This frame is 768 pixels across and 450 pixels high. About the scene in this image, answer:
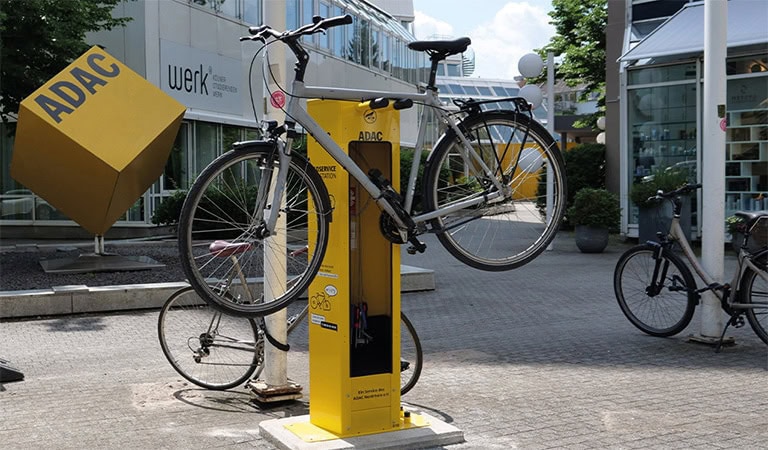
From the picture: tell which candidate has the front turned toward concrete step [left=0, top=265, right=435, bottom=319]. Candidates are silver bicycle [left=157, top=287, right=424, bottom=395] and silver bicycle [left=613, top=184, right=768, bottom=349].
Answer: silver bicycle [left=613, top=184, right=768, bottom=349]

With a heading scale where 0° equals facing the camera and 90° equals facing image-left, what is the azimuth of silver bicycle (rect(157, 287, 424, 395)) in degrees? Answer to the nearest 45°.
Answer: approximately 270°

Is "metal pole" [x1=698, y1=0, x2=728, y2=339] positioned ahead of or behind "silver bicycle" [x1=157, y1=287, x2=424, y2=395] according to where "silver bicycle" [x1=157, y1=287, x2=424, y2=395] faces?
ahead

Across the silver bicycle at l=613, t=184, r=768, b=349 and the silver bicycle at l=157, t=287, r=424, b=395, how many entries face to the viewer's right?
1

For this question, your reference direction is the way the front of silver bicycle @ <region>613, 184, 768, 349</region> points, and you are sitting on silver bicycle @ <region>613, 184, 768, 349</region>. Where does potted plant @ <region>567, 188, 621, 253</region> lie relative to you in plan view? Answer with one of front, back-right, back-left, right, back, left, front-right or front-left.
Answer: right

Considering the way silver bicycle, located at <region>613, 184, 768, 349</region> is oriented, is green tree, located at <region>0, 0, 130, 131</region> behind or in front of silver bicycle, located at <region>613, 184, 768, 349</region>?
in front

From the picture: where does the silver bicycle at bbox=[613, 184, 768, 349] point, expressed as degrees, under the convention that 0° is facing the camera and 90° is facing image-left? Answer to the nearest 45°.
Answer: approximately 90°

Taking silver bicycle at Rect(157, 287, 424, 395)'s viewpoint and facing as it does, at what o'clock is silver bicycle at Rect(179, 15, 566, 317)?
silver bicycle at Rect(179, 15, 566, 317) is roughly at 2 o'clock from silver bicycle at Rect(157, 287, 424, 395).

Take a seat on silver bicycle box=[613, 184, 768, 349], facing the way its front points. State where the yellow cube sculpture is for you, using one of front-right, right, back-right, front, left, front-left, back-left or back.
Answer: front

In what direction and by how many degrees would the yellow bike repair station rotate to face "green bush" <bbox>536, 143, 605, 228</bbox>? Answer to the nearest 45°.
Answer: approximately 135° to its left

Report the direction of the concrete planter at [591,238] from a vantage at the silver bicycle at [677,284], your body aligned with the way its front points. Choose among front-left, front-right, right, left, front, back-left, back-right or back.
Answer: right

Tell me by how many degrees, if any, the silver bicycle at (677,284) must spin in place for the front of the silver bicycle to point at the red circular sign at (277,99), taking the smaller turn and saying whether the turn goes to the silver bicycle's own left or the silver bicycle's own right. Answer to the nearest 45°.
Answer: approximately 45° to the silver bicycle's own left

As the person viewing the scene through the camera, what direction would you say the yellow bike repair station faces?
facing the viewer and to the right of the viewer

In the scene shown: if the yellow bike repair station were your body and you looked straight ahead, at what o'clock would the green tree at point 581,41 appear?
The green tree is roughly at 8 o'clock from the yellow bike repair station.
